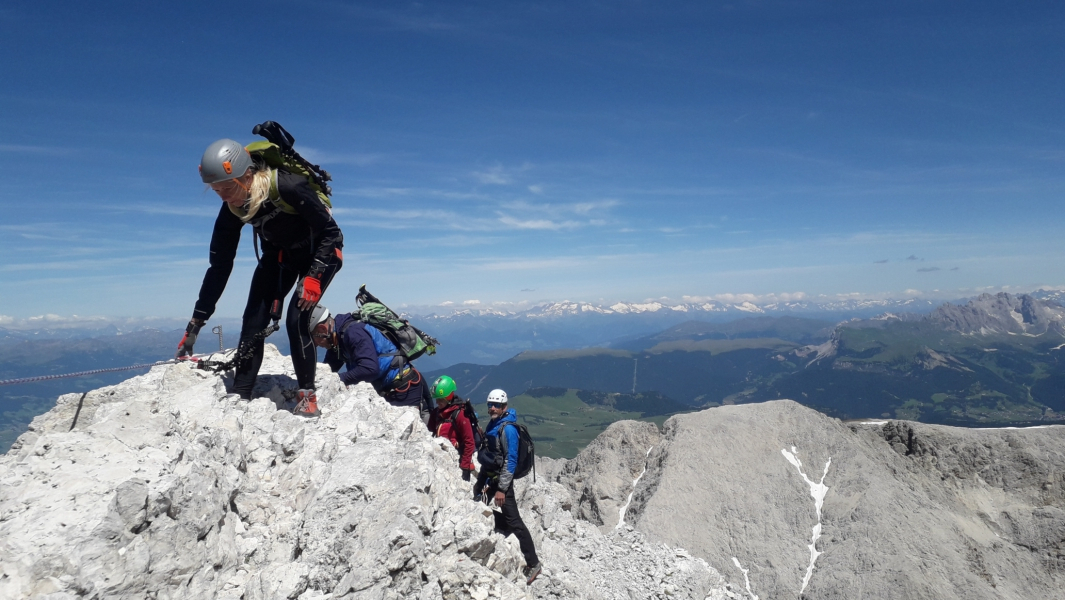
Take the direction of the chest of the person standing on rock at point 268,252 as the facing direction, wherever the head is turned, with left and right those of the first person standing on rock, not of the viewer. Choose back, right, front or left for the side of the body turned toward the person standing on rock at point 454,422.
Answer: back

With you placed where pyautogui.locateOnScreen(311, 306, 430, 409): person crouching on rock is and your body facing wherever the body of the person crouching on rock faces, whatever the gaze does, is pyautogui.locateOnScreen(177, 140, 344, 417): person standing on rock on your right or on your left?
on your left

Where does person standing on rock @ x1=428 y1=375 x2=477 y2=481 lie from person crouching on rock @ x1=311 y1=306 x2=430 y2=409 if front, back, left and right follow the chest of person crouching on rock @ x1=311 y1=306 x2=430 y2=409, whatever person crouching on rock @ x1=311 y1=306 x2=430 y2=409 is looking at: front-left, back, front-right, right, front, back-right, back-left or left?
back

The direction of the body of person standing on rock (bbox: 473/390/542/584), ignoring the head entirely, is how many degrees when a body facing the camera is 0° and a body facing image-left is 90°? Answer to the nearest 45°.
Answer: approximately 45°

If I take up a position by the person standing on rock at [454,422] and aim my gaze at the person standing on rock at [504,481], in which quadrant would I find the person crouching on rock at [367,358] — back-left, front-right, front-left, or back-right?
back-right

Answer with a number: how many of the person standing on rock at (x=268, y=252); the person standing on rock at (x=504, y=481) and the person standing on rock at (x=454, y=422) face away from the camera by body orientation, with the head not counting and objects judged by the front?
0

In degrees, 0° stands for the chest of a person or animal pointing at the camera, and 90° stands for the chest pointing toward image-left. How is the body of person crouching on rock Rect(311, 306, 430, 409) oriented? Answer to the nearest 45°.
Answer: approximately 90°

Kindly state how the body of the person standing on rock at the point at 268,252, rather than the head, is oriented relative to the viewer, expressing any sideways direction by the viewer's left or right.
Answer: facing the viewer and to the left of the viewer

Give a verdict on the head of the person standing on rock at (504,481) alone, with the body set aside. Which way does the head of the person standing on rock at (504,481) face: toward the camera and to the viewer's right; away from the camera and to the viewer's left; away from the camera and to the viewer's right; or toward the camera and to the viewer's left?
toward the camera and to the viewer's left
